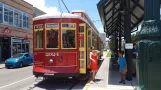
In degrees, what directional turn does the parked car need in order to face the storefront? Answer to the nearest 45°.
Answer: approximately 135° to its right

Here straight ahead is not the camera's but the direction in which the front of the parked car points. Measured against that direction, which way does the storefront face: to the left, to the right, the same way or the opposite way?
to the left

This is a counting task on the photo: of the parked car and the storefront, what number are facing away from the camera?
0

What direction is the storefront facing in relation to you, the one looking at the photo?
facing the viewer and to the right of the viewer

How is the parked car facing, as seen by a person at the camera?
facing the viewer and to the left of the viewer

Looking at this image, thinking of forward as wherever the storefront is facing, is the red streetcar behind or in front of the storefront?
in front

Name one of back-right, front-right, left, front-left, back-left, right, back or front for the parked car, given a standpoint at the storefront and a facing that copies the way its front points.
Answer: front-right
